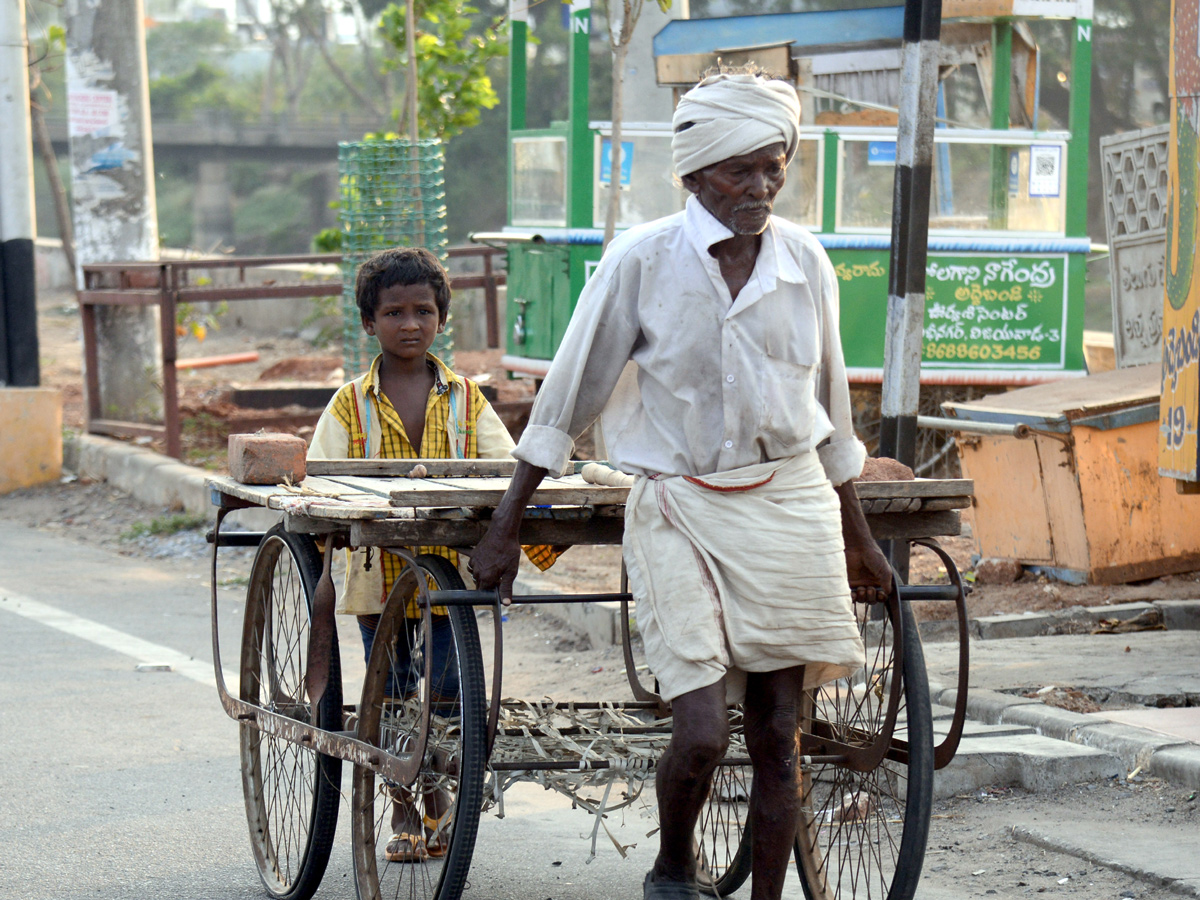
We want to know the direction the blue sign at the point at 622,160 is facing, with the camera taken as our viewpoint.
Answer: facing the viewer

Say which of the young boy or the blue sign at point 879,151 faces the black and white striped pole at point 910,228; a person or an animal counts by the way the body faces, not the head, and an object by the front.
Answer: the blue sign

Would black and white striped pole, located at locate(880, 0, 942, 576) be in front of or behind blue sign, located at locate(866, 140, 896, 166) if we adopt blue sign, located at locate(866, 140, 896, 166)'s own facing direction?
in front

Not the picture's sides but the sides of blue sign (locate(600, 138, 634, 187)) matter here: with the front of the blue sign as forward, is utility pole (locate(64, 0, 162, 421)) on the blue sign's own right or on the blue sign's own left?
on the blue sign's own right

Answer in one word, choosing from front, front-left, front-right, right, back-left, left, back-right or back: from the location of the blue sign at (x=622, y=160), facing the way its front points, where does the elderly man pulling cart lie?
front

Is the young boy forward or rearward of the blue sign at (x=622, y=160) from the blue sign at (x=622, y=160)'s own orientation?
forward

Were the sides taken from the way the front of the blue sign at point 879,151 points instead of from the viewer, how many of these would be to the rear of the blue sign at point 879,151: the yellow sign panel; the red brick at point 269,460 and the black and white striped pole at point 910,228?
0

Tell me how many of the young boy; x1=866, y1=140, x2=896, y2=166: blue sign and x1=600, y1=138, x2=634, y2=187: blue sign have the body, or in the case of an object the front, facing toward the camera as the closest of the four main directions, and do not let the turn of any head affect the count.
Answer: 3

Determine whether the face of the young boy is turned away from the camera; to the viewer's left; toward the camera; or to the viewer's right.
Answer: toward the camera

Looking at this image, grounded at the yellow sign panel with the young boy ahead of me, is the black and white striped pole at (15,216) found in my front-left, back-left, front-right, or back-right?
front-right

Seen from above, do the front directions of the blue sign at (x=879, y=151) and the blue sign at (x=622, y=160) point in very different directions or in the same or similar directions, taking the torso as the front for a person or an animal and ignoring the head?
same or similar directions

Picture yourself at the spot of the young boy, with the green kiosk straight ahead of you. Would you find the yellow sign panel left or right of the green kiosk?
right

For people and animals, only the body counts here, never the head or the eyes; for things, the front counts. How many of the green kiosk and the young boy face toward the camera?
2

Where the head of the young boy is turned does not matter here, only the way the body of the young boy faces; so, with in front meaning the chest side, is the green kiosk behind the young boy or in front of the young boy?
behind

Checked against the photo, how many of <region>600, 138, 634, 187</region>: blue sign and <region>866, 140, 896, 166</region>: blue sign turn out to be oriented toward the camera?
2

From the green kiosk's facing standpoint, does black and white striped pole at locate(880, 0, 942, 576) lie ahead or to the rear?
ahead

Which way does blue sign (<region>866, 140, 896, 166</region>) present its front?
toward the camera
